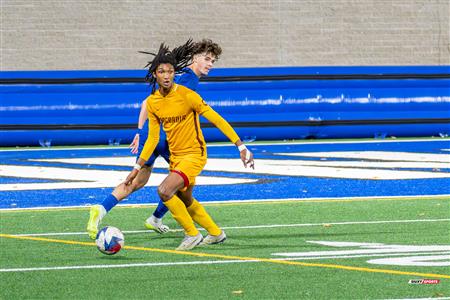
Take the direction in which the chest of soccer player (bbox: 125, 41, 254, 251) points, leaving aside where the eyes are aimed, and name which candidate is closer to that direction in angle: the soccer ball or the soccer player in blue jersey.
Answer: the soccer ball

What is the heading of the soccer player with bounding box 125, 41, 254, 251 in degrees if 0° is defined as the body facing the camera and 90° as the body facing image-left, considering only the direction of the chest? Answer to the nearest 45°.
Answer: approximately 45°

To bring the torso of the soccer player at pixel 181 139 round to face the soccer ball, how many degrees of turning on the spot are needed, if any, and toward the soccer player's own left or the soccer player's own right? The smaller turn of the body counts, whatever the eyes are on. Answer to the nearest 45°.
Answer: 0° — they already face it
